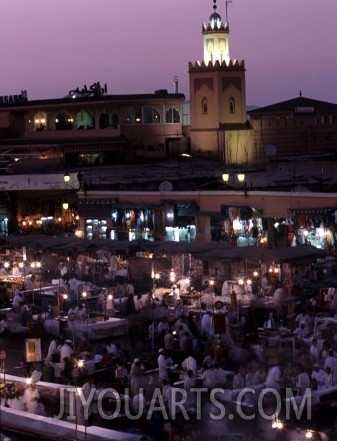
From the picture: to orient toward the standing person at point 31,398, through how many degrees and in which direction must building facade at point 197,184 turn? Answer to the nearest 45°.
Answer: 0° — it already faces them

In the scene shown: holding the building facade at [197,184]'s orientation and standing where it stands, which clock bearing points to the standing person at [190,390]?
The standing person is roughly at 12 o'clock from the building facade.

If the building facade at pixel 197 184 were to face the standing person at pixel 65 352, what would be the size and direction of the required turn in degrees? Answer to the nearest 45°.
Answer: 0° — it already faces them

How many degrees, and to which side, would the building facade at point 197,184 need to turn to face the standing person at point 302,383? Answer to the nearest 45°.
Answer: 0° — it already faces them

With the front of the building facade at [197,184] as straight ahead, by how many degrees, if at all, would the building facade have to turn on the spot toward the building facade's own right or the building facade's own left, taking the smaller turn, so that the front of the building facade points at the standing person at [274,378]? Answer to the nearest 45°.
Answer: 0° — it already faces them

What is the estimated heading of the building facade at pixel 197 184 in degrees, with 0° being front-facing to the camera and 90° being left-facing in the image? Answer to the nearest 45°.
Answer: approximately 0°
